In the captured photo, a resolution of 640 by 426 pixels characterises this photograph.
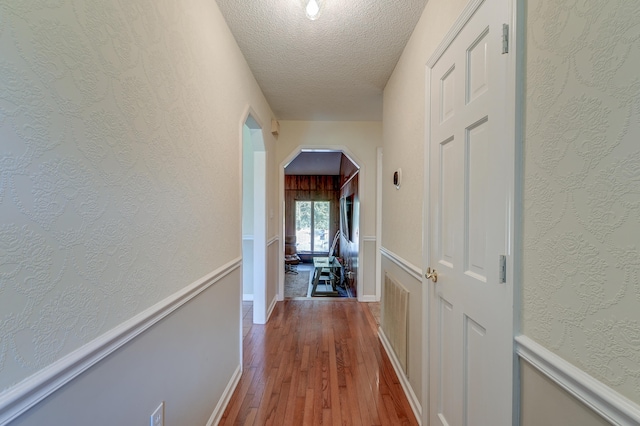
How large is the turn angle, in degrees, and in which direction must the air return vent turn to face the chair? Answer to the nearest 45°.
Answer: approximately 45° to its right

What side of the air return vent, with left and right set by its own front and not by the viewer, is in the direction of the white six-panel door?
left

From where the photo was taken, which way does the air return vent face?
to the viewer's left

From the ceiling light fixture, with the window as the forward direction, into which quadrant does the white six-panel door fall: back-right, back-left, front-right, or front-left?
back-right

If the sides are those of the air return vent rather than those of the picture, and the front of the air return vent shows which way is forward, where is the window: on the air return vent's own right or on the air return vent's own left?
on the air return vent's own right
